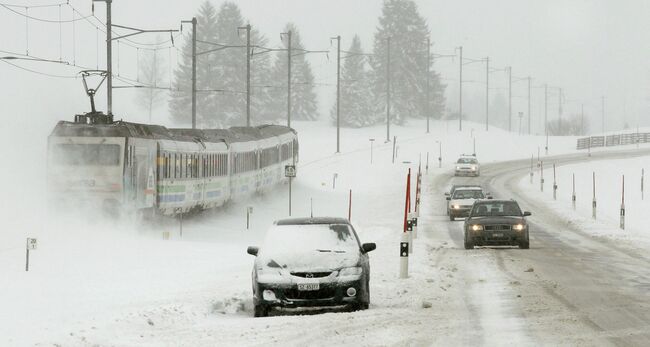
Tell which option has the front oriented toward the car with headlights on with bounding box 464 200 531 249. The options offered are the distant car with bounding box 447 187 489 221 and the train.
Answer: the distant car

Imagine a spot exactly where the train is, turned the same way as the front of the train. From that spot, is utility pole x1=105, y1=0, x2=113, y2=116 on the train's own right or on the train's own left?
on the train's own right

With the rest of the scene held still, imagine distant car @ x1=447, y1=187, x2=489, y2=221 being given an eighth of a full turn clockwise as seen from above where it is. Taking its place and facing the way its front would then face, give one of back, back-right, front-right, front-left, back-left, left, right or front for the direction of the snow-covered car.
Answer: front-left

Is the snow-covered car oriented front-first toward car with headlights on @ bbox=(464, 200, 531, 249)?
no

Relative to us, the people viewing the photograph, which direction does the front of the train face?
facing the viewer and to the left of the viewer

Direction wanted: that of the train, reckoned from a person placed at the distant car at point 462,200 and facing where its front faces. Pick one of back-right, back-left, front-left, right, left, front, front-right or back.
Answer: front-right

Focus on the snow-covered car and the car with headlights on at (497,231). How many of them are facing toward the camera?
2

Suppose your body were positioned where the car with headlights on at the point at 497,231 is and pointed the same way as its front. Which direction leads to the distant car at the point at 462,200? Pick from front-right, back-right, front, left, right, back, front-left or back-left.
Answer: back

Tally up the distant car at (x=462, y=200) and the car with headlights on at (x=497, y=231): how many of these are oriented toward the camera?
2

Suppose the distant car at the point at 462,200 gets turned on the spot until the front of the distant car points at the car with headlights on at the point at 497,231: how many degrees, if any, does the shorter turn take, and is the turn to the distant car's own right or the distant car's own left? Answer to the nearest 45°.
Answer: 0° — it already faces it

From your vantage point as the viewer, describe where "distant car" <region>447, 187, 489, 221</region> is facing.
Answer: facing the viewer

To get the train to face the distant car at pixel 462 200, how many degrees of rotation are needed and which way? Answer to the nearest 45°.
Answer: approximately 180°

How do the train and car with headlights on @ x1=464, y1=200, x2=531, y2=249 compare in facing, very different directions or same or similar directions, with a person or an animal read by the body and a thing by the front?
same or similar directions

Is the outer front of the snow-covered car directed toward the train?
no

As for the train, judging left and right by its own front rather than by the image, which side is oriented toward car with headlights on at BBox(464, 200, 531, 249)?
left

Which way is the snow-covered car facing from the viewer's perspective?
toward the camera

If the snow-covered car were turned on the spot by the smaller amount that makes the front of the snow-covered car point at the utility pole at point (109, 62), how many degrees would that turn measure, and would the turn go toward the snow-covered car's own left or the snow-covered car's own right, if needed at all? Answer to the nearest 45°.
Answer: approximately 180°
